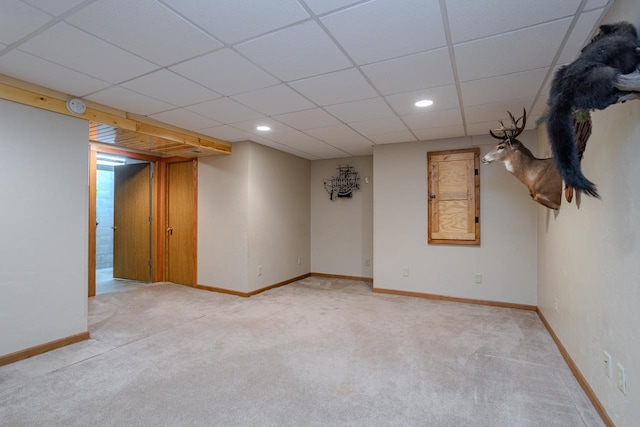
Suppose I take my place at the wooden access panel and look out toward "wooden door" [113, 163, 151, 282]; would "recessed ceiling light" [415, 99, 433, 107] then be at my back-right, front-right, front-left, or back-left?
front-left

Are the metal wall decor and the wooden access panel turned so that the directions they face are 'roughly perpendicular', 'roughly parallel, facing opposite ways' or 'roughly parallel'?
roughly parallel

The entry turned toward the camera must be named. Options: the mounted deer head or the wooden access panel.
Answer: the wooden access panel

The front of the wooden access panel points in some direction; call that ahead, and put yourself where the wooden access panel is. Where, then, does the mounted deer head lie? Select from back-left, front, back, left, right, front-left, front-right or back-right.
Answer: front-left

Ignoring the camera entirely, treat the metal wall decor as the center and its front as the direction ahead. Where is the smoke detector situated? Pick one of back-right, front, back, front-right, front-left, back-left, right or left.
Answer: front-right

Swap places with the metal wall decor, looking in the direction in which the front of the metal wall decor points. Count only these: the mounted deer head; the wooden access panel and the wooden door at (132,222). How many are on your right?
1

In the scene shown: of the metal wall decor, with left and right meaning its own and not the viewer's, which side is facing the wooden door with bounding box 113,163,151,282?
right

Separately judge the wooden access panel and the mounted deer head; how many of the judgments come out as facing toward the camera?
1

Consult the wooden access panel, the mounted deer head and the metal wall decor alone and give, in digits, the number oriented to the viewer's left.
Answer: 1

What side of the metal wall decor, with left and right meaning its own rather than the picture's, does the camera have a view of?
front

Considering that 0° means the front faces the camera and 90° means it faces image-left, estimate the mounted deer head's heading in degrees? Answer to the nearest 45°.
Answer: approximately 90°

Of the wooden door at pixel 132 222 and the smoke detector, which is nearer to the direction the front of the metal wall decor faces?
the smoke detector

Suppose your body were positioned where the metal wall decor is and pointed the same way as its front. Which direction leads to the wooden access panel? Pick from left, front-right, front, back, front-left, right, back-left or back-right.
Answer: front-left

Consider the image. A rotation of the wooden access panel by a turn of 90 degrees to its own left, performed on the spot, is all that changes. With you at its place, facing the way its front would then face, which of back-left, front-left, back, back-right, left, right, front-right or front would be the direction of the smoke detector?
back-right

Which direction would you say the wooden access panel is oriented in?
toward the camera
